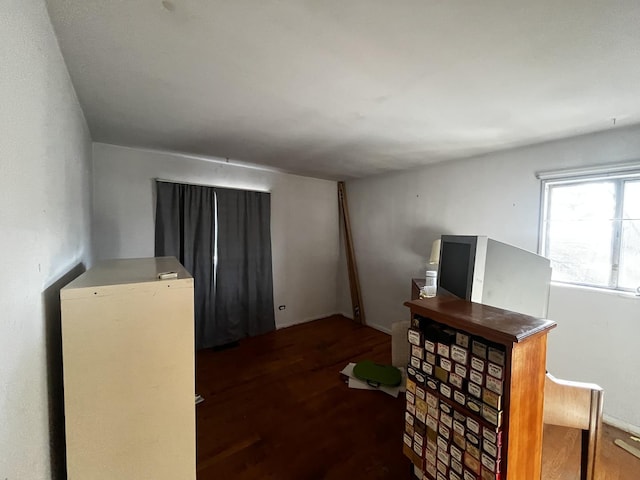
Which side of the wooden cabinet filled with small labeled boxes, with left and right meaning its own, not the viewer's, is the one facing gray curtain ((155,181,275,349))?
right

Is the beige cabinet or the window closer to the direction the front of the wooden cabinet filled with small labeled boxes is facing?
the beige cabinet

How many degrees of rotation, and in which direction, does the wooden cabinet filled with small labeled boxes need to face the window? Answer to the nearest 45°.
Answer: approximately 135° to its right

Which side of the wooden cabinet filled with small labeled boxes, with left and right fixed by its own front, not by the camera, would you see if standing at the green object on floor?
right

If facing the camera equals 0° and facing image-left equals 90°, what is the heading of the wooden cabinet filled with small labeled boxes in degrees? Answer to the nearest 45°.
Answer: approximately 45°

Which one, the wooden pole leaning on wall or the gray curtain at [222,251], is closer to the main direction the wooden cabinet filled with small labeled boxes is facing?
the gray curtain
